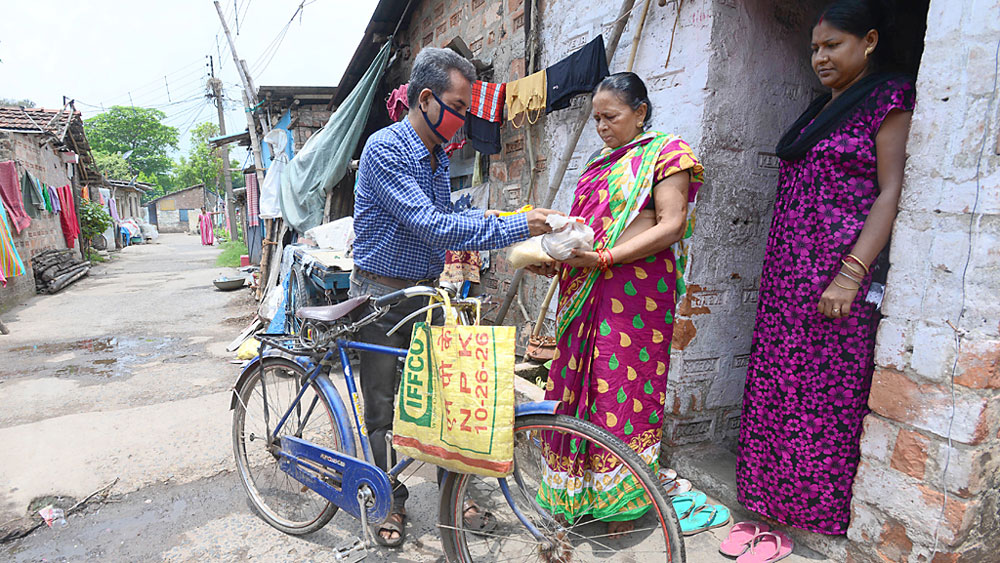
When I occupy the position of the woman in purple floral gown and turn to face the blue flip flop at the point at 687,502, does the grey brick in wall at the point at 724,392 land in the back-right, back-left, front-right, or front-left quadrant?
front-right

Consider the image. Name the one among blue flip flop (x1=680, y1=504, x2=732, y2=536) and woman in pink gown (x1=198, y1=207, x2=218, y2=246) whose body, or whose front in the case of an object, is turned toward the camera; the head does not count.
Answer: the woman in pink gown

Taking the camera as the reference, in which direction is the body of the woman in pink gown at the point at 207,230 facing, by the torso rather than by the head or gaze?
toward the camera

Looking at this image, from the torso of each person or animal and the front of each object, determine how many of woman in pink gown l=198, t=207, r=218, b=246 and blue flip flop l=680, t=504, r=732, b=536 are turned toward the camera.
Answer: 1

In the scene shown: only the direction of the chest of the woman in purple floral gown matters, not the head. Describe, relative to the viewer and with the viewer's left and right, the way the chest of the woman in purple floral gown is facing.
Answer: facing the viewer and to the left of the viewer

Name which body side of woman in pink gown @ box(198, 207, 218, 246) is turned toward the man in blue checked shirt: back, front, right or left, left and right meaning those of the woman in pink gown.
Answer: front

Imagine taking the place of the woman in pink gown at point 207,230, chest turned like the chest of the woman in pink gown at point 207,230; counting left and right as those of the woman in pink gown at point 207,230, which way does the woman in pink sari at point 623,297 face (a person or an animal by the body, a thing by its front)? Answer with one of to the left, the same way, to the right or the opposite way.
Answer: to the right

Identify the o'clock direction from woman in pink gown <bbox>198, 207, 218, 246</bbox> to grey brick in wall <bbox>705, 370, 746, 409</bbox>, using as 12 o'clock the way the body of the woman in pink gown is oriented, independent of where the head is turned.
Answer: The grey brick in wall is roughly at 12 o'clock from the woman in pink gown.

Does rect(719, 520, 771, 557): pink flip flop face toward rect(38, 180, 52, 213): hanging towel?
no

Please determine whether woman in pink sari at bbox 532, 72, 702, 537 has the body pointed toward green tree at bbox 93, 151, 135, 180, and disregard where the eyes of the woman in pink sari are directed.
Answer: no

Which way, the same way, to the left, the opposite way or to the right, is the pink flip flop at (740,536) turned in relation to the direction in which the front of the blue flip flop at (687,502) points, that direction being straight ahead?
the same way

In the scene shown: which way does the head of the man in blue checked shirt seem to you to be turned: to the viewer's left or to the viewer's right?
to the viewer's right
